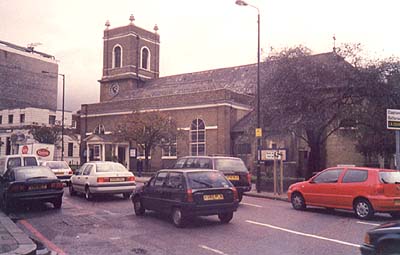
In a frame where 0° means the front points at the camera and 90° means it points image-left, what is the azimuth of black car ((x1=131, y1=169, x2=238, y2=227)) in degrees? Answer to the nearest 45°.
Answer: approximately 135°

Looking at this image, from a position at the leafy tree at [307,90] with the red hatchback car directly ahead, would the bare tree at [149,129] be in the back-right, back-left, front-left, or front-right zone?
back-right

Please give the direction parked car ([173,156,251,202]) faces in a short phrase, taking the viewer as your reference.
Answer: facing away from the viewer and to the left of the viewer

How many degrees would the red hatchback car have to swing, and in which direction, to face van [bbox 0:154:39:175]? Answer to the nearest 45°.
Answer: approximately 45° to its left

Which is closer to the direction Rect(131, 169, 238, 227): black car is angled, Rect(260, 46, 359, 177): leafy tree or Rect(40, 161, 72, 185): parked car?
the parked car

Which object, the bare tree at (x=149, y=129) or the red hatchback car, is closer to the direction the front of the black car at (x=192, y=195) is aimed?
the bare tree

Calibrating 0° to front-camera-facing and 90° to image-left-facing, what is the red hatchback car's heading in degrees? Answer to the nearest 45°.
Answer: approximately 135°

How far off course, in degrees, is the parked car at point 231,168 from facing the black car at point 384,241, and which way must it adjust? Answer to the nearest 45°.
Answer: approximately 135° to its left
